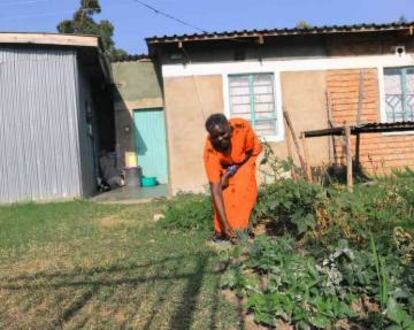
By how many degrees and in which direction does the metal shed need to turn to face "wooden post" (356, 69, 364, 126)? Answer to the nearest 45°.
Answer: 0° — it already faces it

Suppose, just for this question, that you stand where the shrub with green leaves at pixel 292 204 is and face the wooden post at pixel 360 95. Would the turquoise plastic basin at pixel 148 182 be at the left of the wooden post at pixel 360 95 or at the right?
left

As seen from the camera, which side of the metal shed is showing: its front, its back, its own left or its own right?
right

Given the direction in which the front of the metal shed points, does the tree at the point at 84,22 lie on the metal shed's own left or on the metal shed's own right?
on the metal shed's own left

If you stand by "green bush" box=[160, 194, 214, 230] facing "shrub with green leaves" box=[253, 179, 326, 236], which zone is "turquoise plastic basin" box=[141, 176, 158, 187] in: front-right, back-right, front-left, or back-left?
back-left
